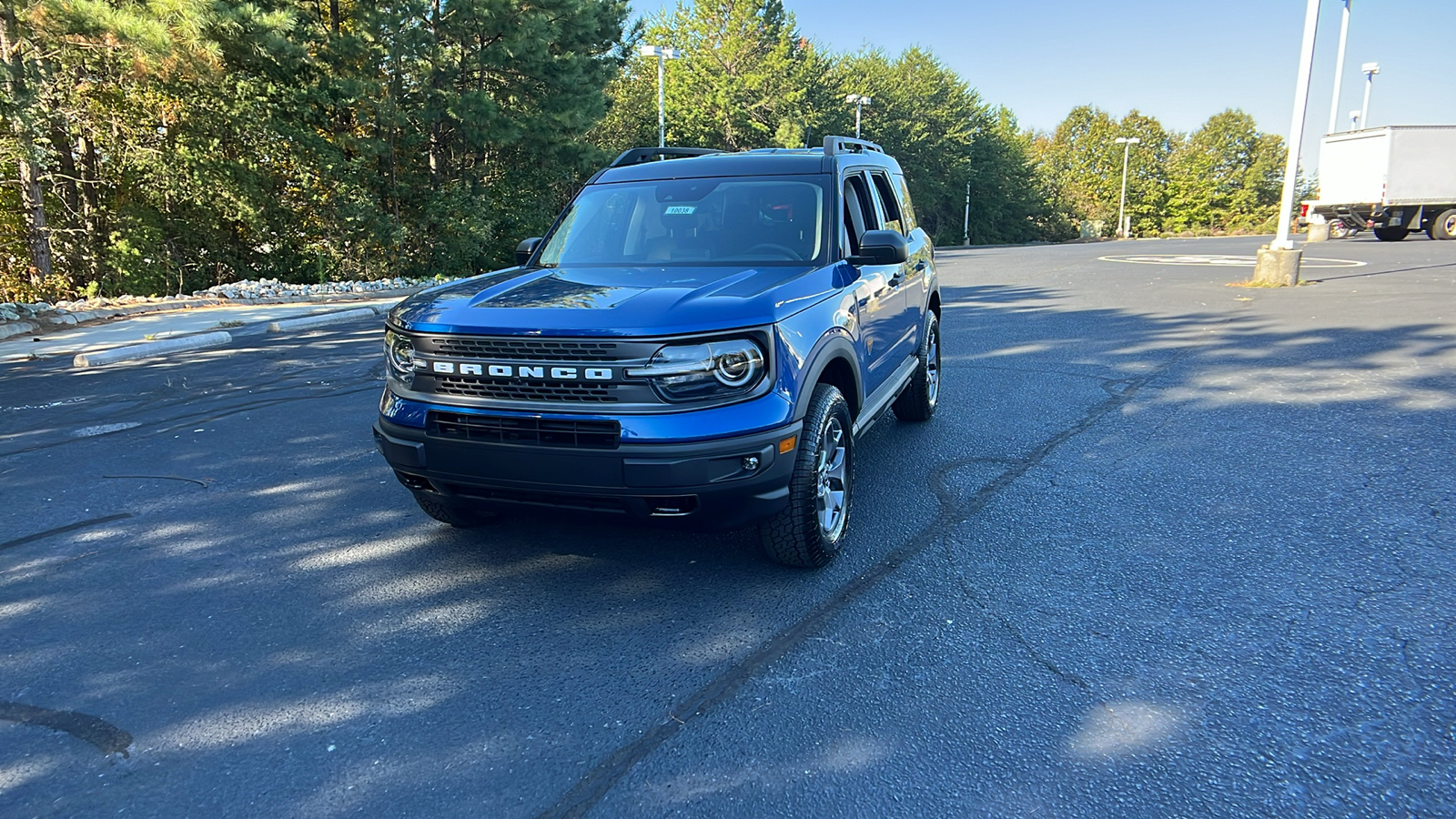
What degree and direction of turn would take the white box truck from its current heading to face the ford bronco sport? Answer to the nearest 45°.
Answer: approximately 135° to its right

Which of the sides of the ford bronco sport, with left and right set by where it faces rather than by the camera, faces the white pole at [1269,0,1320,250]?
back

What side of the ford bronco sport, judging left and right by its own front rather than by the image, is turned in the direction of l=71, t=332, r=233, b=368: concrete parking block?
right

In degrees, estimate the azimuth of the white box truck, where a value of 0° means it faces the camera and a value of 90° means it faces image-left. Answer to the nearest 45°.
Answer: approximately 225°

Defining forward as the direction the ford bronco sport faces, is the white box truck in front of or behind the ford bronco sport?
behind

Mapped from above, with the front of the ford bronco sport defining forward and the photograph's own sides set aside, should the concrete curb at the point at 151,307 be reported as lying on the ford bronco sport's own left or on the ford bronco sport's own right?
on the ford bronco sport's own right

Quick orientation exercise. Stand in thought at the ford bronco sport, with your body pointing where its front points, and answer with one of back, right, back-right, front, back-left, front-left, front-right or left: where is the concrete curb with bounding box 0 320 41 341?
right
